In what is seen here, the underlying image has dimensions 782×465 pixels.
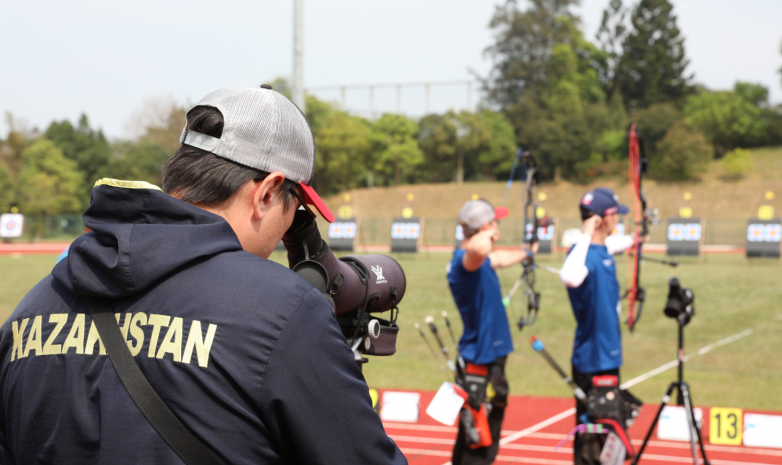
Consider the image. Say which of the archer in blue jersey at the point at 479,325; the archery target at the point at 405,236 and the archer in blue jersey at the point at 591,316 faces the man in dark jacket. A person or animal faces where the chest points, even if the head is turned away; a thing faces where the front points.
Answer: the archery target

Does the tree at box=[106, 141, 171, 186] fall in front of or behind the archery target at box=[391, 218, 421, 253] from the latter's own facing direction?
behind

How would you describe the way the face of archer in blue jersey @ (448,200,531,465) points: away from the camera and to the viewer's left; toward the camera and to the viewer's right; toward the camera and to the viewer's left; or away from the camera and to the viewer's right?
away from the camera and to the viewer's right

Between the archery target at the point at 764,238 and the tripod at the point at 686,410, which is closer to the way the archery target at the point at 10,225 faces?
the tripod

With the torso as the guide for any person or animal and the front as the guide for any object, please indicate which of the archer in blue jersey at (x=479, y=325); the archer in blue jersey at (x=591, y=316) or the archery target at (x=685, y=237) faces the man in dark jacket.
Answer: the archery target

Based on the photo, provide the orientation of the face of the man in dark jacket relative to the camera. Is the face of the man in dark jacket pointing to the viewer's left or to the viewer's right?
to the viewer's right

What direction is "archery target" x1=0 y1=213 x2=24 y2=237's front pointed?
toward the camera

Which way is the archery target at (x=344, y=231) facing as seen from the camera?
toward the camera

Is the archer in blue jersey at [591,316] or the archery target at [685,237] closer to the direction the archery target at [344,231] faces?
the archer in blue jersey

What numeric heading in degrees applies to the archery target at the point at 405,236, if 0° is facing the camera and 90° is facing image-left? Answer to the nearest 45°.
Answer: approximately 0°

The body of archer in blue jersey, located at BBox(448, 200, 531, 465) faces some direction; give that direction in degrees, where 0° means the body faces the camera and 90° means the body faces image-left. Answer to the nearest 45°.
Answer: approximately 270°

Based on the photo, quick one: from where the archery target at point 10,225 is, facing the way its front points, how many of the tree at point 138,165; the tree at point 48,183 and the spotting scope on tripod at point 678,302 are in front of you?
1
